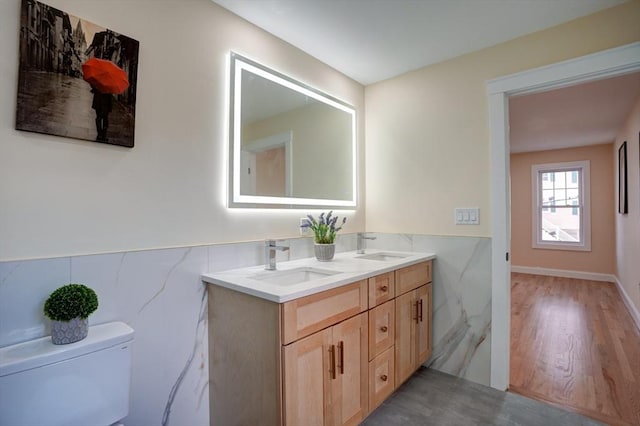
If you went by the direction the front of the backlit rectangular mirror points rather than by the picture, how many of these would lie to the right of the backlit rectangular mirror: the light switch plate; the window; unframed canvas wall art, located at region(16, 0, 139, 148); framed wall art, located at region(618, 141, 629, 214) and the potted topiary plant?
2

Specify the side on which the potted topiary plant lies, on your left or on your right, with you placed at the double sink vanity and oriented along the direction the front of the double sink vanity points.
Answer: on your right

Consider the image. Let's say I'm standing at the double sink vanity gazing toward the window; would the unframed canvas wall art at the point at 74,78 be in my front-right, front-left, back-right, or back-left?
back-left

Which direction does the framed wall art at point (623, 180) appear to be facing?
to the viewer's left

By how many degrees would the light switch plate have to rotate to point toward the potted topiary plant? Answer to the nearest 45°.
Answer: approximately 45° to its right

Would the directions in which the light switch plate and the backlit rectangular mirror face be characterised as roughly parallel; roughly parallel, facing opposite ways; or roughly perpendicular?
roughly perpendicular

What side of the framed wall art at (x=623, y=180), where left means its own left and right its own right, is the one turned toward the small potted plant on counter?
left

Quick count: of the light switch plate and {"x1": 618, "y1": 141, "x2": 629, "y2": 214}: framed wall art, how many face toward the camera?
1
